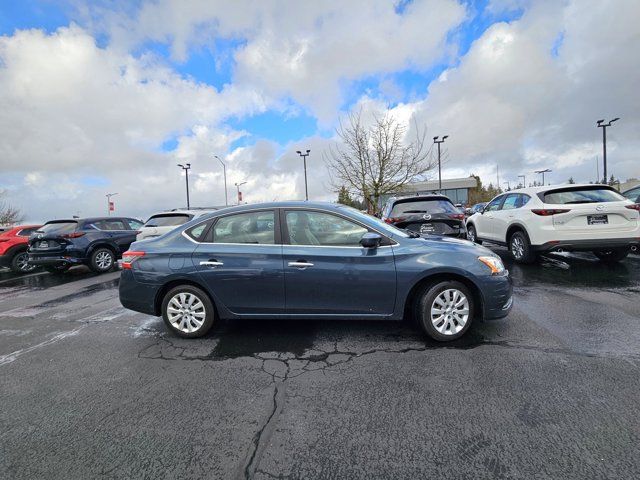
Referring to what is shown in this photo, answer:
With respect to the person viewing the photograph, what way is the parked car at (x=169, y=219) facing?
facing away from the viewer and to the right of the viewer

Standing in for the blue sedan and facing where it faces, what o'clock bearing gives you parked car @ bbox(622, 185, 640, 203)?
The parked car is roughly at 11 o'clock from the blue sedan.

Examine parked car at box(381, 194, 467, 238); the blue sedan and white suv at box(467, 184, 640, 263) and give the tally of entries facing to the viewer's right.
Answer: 1

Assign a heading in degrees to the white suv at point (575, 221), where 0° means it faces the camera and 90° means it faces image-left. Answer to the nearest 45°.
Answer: approximately 135°

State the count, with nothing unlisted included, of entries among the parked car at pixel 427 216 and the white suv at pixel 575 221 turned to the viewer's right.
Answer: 0

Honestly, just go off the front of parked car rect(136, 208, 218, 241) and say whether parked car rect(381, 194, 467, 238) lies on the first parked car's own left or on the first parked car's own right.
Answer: on the first parked car's own right

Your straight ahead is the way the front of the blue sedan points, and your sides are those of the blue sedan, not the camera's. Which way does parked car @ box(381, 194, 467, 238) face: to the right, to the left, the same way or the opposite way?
to the left

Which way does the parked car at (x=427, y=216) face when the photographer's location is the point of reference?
facing away from the viewer

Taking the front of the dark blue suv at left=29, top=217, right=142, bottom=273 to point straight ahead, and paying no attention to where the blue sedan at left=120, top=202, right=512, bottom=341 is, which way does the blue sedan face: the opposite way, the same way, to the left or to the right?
to the right

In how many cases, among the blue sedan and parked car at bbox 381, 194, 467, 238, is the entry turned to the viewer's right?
1

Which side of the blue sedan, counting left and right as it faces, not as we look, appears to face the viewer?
right

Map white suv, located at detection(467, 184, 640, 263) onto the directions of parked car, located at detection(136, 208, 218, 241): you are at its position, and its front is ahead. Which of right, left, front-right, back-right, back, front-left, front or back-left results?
right

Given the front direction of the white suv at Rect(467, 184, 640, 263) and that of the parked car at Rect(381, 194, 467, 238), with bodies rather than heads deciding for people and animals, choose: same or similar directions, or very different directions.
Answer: same or similar directions

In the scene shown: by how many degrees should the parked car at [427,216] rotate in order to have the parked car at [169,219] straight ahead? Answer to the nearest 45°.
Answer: approximately 90° to its left

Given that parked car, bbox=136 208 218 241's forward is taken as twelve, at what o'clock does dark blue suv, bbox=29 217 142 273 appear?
The dark blue suv is roughly at 9 o'clock from the parked car.

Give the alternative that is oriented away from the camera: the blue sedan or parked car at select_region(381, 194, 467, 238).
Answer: the parked car

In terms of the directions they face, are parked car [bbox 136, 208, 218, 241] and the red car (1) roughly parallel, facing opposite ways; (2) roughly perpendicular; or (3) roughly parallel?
roughly parallel

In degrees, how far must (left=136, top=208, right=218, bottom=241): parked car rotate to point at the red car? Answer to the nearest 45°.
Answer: approximately 90° to its left
